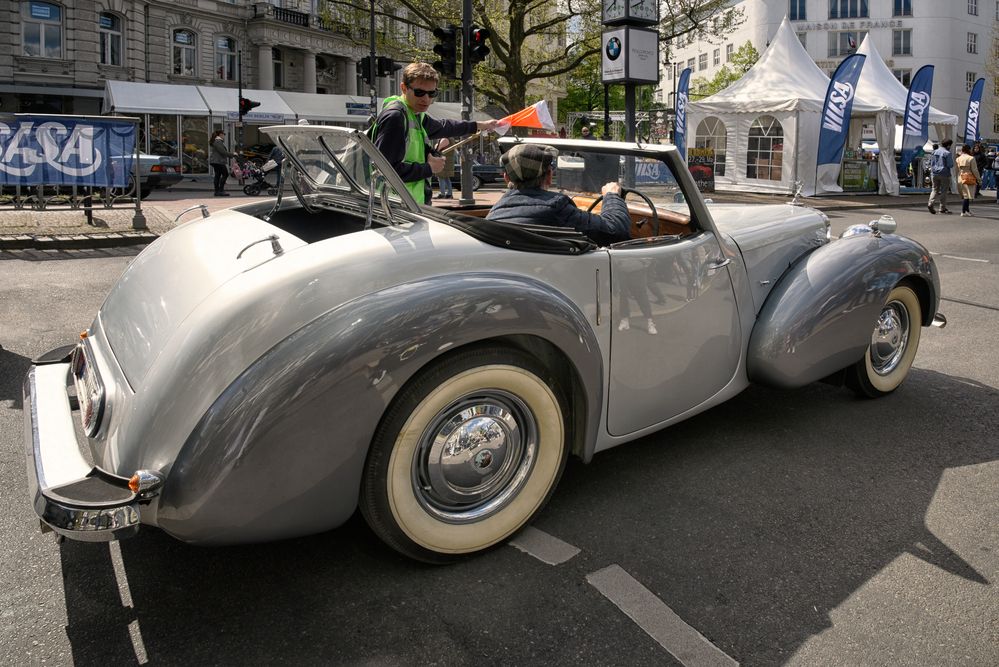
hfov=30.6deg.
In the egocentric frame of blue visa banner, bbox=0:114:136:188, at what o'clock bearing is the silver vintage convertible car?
The silver vintage convertible car is roughly at 12 o'clock from the blue visa banner.

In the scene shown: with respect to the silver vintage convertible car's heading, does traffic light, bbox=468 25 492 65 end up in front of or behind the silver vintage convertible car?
in front

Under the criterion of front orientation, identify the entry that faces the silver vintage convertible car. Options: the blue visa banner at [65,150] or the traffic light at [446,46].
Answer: the blue visa banner

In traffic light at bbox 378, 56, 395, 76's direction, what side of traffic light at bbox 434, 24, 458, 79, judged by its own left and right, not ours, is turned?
right

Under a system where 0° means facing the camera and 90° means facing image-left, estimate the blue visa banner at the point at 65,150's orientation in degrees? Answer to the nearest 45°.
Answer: approximately 0°

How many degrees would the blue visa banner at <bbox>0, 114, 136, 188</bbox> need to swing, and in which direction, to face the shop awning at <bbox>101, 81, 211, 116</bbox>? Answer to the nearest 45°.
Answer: approximately 180°

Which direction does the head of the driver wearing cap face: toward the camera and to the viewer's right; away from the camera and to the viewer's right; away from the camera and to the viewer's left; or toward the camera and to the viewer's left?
away from the camera and to the viewer's right
